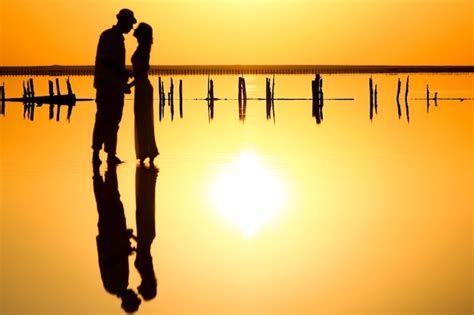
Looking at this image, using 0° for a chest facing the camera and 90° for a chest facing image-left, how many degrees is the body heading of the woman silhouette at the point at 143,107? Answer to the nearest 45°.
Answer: approximately 90°

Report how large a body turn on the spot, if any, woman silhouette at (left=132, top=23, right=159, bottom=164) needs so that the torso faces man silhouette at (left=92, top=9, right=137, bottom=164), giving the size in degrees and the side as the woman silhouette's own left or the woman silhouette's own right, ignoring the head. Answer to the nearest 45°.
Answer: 0° — they already face them

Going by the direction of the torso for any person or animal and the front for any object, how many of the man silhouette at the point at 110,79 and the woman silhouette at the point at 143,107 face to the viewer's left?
1

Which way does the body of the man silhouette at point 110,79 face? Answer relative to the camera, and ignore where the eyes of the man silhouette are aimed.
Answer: to the viewer's right

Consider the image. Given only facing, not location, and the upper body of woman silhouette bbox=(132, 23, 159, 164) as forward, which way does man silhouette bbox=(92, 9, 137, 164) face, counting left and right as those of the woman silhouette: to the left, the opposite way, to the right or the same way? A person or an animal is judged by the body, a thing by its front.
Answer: the opposite way
